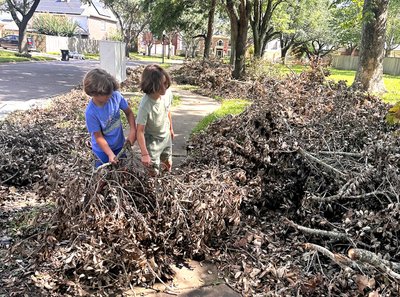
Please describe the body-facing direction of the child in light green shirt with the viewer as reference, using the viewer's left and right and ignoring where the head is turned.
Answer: facing the viewer and to the right of the viewer

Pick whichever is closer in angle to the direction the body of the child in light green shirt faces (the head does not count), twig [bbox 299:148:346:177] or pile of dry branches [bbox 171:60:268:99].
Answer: the twig

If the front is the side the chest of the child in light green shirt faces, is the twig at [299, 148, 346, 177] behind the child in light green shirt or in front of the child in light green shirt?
in front

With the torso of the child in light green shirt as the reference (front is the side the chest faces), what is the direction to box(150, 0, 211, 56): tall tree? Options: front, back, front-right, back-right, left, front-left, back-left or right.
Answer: back-left

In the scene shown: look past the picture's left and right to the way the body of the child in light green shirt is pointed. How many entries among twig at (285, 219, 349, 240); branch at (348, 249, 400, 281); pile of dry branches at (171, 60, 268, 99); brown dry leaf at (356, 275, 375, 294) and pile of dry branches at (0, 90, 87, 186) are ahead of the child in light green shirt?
3

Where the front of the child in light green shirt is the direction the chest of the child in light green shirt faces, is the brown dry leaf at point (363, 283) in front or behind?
in front

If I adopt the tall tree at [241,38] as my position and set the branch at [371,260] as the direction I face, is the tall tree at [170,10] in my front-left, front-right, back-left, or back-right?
back-right

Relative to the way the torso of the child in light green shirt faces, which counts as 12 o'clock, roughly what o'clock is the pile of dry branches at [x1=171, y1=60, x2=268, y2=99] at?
The pile of dry branches is roughly at 8 o'clock from the child in light green shirt.

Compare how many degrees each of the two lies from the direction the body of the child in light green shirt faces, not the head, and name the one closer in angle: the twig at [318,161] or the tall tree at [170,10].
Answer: the twig

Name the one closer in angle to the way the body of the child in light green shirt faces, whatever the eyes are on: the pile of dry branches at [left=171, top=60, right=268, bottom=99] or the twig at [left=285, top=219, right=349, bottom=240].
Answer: the twig
